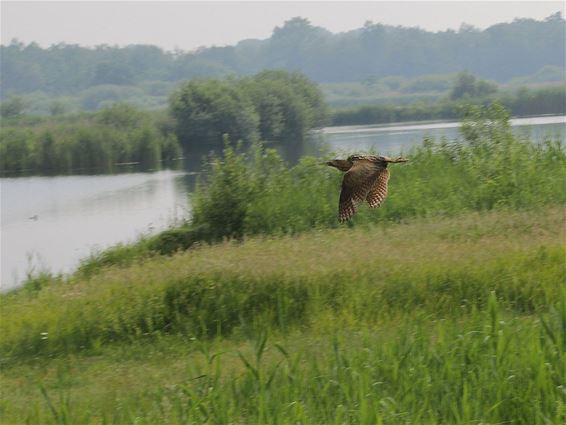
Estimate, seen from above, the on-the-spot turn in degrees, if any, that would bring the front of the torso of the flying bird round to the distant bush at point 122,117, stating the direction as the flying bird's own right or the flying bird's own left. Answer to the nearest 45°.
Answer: approximately 90° to the flying bird's own right

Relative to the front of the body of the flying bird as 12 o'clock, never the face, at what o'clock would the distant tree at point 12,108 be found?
The distant tree is roughly at 2 o'clock from the flying bird.

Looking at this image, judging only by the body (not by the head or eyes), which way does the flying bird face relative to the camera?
to the viewer's left

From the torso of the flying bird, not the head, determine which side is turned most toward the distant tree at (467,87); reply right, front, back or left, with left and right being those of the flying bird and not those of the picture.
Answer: right

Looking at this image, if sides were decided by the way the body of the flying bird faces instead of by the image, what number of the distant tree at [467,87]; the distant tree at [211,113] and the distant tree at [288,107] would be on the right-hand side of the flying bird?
3

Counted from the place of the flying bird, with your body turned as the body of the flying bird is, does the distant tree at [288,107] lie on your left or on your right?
on your right

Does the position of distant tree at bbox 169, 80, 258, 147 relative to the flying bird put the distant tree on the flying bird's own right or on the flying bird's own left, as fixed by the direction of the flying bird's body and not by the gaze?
on the flying bird's own right

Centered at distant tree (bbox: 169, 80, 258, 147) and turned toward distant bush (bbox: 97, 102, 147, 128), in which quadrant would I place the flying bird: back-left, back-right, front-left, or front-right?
back-left
